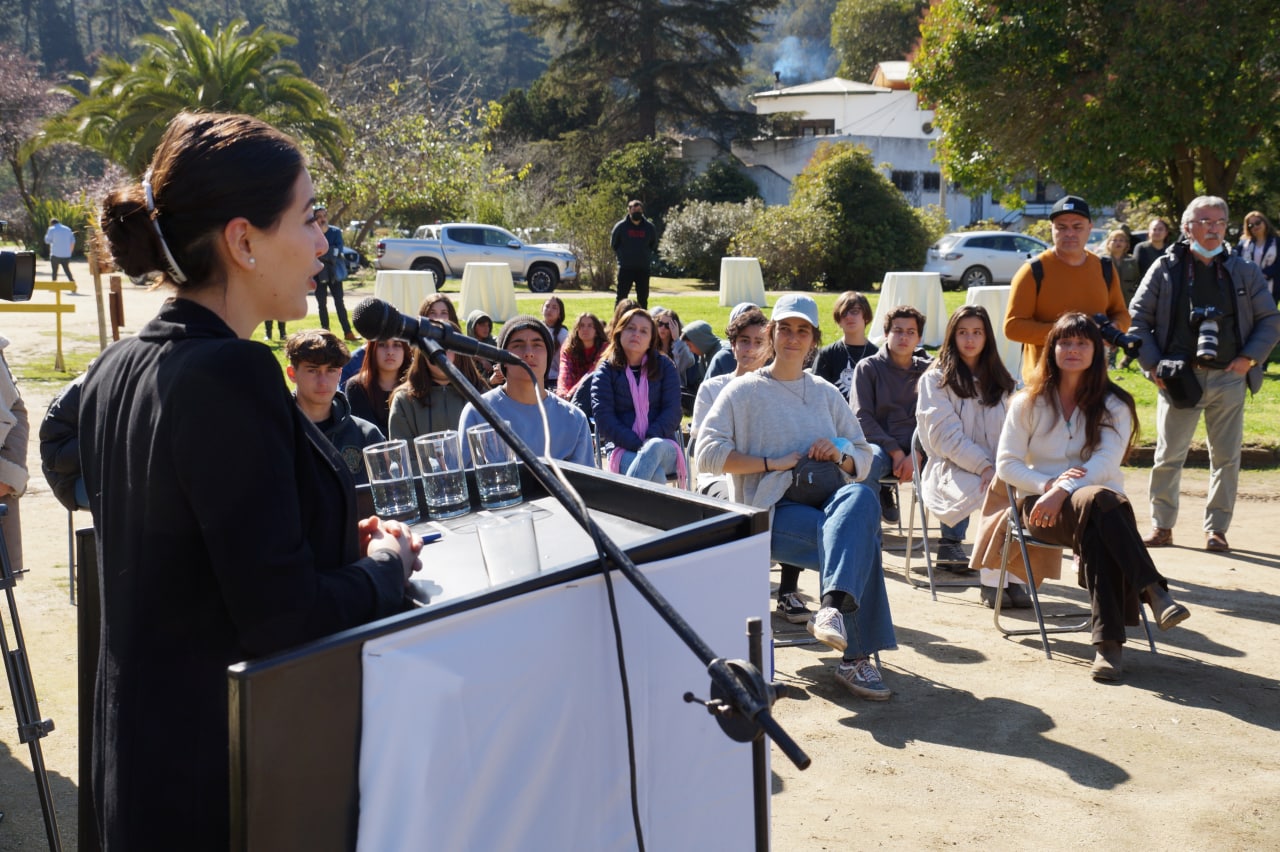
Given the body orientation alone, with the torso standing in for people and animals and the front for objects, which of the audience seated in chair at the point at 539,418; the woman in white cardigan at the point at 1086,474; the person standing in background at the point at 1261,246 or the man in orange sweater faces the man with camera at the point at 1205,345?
the person standing in background

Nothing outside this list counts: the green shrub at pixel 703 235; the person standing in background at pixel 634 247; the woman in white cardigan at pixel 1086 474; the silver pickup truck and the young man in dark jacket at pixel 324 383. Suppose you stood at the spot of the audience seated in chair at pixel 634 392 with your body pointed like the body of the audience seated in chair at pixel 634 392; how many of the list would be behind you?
3

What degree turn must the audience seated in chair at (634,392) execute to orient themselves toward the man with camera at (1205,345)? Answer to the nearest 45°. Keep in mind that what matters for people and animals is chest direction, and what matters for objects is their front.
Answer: approximately 90° to their left

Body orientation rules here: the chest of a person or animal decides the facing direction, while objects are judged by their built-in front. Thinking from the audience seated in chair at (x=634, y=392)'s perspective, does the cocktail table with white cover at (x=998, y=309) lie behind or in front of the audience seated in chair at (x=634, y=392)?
behind

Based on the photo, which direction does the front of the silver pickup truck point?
to the viewer's right

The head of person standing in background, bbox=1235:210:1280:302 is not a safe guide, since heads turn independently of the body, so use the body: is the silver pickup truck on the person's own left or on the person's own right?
on the person's own right

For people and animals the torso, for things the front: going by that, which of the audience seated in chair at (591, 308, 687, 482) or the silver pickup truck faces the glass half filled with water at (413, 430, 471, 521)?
the audience seated in chair

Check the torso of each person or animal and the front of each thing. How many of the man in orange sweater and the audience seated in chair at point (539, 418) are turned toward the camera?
2

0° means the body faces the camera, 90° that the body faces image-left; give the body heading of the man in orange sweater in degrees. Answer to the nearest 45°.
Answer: approximately 0°

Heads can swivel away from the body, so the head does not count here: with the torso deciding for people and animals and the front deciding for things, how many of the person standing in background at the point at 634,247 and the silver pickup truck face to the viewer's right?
1
